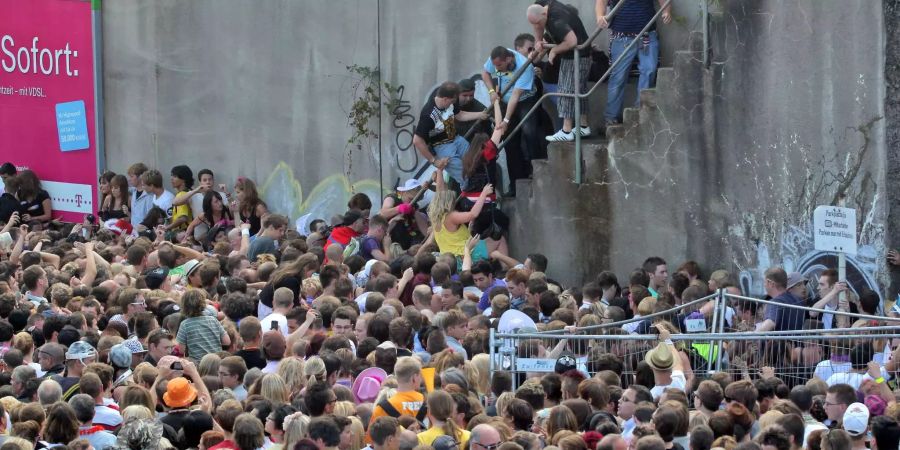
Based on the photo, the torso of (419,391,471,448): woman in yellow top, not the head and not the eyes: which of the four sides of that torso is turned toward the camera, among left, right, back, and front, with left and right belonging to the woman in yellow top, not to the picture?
back

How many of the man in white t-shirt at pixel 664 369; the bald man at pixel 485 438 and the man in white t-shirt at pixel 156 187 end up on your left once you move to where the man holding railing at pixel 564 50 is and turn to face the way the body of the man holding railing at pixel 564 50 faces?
2

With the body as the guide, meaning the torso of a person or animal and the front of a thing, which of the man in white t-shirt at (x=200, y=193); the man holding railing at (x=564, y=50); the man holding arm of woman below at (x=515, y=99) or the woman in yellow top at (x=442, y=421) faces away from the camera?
the woman in yellow top

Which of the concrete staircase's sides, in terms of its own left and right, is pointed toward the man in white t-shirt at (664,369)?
left

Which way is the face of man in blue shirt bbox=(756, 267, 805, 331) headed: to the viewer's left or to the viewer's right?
to the viewer's left

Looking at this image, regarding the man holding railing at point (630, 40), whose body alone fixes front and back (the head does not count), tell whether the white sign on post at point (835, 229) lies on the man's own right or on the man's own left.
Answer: on the man's own left

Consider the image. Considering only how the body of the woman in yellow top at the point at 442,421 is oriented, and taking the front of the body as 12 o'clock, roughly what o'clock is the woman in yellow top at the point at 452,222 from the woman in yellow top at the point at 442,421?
the woman in yellow top at the point at 452,222 is roughly at 12 o'clock from the woman in yellow top at the point at 442,421.

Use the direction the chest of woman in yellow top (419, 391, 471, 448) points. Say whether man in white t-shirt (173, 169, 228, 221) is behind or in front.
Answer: in front

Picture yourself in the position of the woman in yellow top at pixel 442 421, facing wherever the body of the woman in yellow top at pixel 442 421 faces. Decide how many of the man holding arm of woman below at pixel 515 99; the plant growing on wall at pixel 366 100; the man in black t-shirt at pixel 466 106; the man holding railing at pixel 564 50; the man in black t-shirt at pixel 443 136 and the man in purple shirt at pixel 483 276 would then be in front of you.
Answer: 6

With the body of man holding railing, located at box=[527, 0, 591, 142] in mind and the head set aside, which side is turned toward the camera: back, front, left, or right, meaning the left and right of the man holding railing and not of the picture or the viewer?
left

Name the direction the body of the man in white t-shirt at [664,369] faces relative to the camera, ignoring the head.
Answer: away from the camera

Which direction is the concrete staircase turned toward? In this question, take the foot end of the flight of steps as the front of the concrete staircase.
to the viewer's left

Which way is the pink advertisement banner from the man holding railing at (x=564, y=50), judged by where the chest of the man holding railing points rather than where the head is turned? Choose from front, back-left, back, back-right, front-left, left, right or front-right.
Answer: front-right

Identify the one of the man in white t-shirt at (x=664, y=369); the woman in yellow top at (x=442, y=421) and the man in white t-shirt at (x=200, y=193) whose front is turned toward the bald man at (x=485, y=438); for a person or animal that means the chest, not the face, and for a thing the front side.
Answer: the man in white t-shirt at (x=200, y=193)
